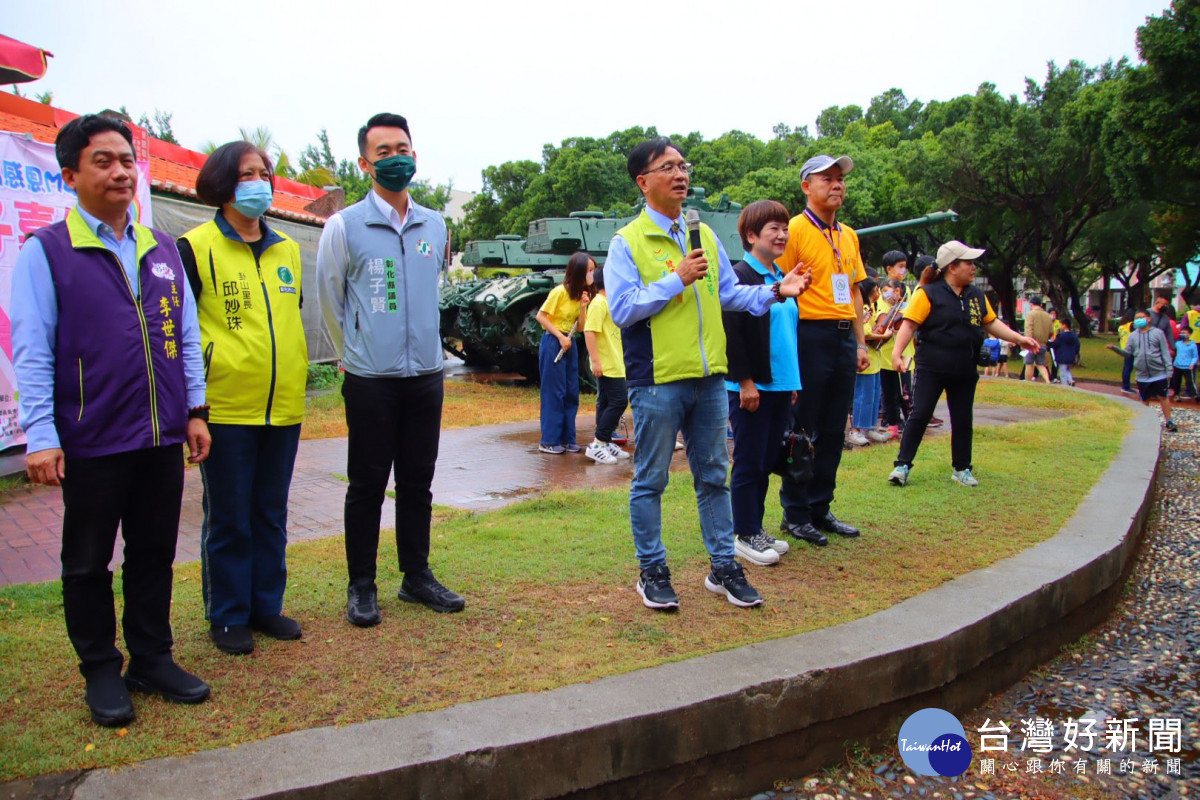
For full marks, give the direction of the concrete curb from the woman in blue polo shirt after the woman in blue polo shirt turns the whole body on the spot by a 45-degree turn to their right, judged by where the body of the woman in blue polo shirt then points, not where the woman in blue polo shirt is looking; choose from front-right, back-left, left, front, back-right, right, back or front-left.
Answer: front

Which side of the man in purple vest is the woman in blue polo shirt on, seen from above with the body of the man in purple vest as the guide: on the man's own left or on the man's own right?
on the man's own left

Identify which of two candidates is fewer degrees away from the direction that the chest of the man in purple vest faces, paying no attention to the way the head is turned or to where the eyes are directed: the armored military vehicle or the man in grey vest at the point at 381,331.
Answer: the man in grey vest

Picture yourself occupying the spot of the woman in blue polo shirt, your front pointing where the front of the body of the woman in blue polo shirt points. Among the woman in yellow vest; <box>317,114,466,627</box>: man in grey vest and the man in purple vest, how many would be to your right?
3

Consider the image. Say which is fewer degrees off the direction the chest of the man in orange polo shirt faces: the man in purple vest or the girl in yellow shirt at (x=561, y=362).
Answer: the man in purple vest

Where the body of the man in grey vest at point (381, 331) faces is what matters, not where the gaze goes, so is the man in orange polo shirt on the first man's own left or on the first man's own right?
on the first man's own left

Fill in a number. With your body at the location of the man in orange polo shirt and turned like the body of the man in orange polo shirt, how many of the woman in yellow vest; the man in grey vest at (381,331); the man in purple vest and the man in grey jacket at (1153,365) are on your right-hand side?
3

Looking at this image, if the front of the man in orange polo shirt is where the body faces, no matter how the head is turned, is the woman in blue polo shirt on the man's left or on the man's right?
on the man's right

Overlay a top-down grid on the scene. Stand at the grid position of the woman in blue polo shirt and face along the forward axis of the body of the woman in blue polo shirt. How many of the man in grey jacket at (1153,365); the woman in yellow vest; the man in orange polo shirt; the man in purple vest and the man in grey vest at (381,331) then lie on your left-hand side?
2

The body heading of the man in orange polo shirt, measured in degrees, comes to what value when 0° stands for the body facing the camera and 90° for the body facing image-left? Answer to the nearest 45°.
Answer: approximately 315°

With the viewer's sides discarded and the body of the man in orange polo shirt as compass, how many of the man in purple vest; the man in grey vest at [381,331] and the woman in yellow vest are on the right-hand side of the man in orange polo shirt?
3

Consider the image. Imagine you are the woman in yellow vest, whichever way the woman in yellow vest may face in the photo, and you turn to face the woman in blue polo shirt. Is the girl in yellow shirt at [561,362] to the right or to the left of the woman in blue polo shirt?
left

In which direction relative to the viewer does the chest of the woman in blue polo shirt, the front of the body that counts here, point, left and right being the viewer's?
facing the viewer and to the right of the viewer

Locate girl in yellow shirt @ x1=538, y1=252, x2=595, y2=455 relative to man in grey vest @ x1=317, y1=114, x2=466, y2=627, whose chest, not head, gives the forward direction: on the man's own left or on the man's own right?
on the man's own left

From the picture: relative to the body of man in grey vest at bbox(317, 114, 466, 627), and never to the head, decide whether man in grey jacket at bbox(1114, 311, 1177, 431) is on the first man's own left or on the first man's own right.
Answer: on the first man's own left

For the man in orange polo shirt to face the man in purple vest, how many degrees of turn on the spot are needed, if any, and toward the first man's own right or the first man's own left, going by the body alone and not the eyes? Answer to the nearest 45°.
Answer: approximately 90° to the first man's own right

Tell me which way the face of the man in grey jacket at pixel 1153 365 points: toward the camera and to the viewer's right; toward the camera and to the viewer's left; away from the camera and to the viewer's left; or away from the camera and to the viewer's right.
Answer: toward the camera and to the viewer's left

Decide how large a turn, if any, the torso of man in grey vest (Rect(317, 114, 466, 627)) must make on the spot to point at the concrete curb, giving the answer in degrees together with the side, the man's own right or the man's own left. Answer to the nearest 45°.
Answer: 0° — they already face it
